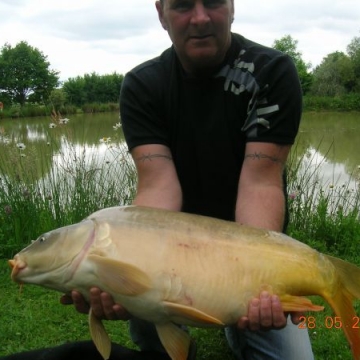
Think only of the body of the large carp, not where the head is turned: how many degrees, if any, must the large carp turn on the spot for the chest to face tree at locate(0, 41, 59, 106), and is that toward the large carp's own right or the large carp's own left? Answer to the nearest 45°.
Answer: approximately 90° to the large carp's own right

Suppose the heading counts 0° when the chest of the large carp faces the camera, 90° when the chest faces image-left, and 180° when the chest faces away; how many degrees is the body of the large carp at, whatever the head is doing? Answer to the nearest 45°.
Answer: approximately 90°

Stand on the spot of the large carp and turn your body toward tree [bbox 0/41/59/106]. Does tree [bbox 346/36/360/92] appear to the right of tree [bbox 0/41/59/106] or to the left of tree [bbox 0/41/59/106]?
right

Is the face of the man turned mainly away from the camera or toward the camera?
toward the camera

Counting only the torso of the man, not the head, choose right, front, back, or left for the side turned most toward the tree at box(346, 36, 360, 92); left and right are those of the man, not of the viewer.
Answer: back

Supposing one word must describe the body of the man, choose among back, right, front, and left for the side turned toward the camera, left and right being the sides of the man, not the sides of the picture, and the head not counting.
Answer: front

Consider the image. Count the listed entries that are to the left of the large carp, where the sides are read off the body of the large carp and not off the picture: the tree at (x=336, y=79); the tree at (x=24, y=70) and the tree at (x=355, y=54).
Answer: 0

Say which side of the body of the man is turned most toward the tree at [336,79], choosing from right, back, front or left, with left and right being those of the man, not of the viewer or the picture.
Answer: back

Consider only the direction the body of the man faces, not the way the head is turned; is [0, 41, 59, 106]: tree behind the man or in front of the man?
behind

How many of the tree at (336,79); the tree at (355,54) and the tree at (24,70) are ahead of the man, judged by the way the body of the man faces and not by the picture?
0

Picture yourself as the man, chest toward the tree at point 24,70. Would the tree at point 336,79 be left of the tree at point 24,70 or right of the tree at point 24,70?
right
